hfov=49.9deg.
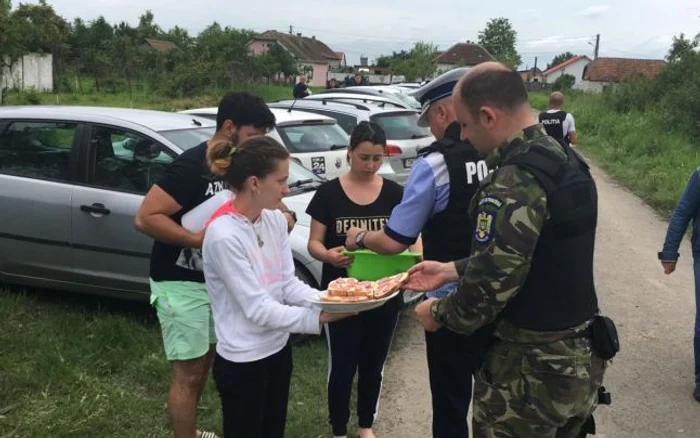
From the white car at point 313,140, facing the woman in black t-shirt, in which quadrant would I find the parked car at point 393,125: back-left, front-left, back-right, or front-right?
back-left

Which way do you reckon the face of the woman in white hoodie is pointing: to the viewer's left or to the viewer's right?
to the viewer's right

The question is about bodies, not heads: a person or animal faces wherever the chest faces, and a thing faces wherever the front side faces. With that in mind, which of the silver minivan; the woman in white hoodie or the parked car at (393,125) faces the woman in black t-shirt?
the silver minivan

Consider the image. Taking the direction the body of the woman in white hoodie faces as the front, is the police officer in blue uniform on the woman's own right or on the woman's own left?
on the woman's own left

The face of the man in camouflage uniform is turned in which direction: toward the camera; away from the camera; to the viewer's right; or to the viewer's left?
to the viewer's left

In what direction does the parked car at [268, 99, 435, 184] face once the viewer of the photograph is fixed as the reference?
facing away from the viewer and to the left of the viewer

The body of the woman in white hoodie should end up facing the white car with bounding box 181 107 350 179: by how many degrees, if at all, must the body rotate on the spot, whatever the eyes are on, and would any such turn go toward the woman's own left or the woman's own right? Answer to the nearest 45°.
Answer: approximately 135° to the woman's own left

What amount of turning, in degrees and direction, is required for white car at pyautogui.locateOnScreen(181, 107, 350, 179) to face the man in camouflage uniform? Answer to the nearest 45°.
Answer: approximately 135° to its left

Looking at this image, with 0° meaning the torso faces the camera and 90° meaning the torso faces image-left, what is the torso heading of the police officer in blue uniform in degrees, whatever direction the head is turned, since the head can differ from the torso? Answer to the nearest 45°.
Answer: approximately 135°

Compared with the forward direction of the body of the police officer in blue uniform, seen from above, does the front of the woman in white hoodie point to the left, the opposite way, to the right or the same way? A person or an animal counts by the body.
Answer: the opposite way
